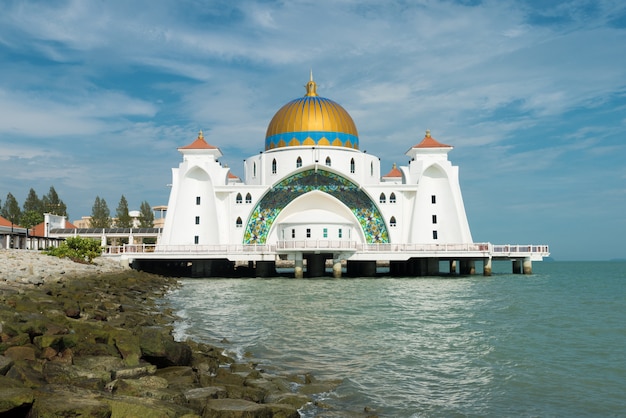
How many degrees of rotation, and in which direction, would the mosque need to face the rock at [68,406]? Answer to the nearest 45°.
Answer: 0° — it already faces it

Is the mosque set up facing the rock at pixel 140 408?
yes

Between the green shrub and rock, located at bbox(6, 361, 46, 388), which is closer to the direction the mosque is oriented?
the rock

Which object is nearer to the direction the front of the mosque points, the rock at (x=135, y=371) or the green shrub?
the rock

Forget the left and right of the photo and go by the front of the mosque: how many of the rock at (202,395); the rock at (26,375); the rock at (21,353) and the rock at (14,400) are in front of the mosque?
4

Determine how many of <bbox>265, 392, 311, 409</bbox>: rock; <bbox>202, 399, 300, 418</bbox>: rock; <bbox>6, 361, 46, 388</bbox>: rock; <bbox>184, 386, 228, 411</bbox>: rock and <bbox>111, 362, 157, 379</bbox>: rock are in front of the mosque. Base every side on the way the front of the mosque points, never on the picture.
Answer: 5

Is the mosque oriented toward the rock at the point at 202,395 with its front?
yes

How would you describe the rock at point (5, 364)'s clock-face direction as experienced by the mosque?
The rock is roughly at 12 o'clock from the mosque.

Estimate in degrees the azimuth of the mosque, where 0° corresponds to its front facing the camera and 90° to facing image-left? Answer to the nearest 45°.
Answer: approximately 0°

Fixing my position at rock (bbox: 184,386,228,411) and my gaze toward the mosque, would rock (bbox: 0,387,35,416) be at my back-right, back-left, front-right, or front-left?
back-left

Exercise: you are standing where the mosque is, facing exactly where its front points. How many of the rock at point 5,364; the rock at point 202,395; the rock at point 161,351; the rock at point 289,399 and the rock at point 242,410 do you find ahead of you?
5

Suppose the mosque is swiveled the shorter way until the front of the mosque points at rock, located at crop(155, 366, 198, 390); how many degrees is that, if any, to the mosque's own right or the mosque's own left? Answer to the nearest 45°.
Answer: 0° — it already faces it

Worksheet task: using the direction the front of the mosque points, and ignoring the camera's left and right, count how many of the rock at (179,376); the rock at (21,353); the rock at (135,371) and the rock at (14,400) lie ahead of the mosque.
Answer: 4
